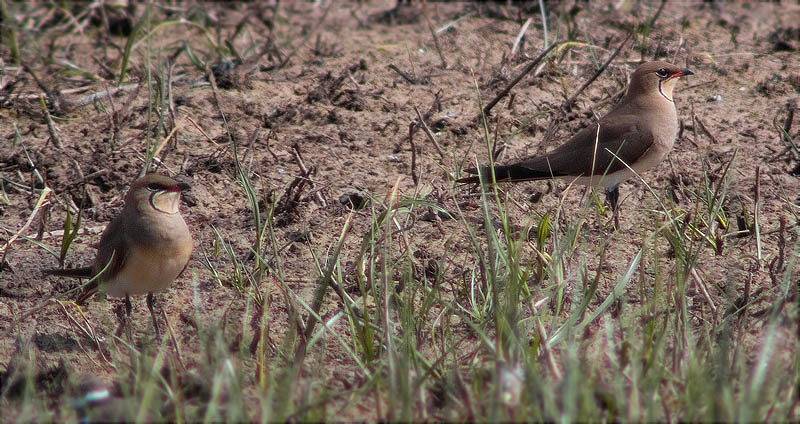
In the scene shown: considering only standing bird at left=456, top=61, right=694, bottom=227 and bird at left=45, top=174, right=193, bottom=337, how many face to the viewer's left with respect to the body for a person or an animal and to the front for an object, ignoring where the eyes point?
0

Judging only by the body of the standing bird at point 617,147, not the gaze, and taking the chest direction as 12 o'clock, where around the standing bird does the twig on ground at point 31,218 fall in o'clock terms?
The twig on ground is roughly at 5 o'clock from the standing bird.

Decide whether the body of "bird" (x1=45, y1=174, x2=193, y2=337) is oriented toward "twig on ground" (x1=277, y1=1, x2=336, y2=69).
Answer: no

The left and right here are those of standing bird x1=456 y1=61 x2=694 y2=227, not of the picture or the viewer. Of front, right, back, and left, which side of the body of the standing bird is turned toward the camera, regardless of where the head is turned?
right

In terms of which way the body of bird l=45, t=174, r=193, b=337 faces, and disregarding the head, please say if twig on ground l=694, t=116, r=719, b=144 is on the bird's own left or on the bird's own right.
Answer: on the bird's own left

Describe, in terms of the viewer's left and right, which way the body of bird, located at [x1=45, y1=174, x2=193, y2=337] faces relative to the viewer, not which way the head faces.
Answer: facing the viewer and to the right of the viewer

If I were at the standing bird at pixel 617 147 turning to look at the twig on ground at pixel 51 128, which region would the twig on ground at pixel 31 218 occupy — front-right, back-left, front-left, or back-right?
front-left

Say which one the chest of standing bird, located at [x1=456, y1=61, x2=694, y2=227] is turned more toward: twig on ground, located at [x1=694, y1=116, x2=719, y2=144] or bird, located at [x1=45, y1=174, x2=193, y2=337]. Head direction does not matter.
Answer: the twig on ground

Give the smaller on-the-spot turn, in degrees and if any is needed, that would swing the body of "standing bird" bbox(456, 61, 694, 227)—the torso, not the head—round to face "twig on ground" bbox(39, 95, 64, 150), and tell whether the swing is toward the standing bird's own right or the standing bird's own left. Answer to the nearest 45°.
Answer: approximately 180°

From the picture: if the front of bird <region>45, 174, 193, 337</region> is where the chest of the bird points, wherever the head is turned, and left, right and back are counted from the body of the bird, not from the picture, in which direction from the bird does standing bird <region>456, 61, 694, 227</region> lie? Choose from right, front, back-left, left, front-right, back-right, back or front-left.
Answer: front-left

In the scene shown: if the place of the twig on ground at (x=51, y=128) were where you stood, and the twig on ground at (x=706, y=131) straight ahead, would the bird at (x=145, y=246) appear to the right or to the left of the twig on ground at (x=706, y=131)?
right

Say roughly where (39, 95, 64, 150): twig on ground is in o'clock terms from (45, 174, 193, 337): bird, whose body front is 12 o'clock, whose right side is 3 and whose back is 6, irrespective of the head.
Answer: The twig on ground is roughly at 7 o'clock from the bird.

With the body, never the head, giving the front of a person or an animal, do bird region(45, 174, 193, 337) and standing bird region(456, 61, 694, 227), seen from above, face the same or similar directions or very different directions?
same or similar directions

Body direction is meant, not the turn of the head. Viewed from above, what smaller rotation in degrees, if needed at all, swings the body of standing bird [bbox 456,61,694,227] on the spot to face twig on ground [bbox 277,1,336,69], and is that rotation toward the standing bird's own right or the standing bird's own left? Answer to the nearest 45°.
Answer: approximately 135° to the standing bird's own left

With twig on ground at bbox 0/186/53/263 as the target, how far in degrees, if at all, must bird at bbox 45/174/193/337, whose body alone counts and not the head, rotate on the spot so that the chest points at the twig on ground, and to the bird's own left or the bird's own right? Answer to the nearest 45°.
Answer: approximately 180°

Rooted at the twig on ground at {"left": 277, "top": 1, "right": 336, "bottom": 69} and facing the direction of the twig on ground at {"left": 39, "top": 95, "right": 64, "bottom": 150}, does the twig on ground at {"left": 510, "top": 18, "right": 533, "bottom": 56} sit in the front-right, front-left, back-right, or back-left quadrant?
back-left
